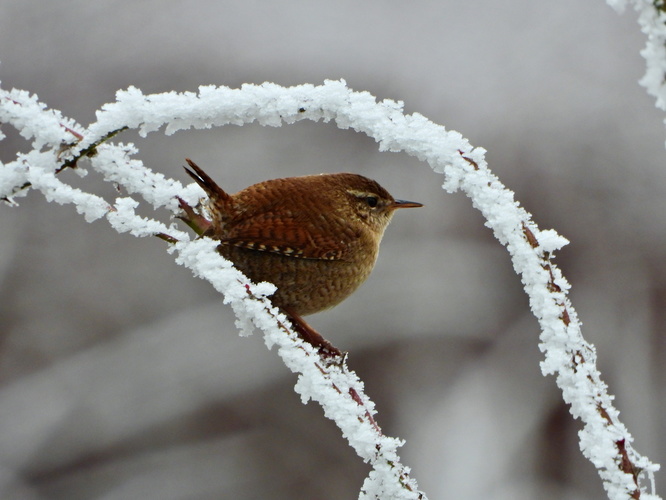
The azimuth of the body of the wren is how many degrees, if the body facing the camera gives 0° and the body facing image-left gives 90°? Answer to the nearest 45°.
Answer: approximately 270°
